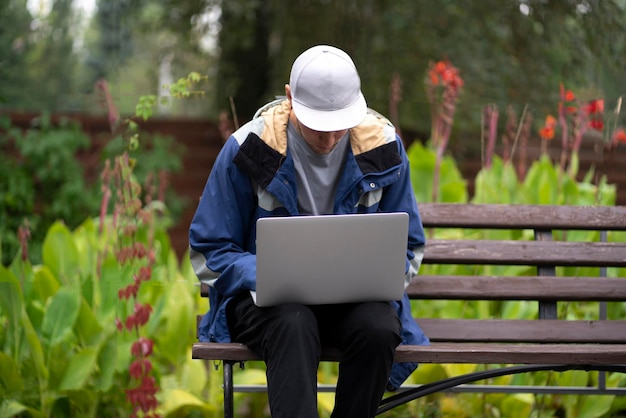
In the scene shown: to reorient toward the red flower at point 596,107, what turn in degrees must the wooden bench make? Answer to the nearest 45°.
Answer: approximately 180°

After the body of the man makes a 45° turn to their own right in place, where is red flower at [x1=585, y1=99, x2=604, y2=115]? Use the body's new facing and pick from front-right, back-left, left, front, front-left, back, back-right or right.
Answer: back

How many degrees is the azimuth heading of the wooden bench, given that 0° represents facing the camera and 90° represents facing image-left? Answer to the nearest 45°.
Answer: approximately 0°

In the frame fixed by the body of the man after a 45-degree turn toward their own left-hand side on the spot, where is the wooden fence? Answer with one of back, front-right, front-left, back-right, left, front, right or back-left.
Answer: back-left

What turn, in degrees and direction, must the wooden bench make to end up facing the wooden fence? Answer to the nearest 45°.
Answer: approximately 135° to its right

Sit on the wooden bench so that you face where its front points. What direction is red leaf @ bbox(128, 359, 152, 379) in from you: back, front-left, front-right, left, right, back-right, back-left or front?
right

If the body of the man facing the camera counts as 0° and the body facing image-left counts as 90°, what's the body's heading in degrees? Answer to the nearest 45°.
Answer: approximately 0°

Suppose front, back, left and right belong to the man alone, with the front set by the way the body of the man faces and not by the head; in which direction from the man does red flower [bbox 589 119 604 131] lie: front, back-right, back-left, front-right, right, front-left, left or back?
back-left
